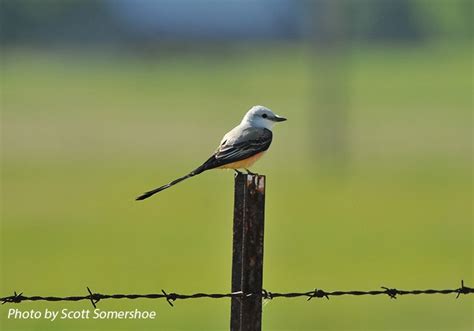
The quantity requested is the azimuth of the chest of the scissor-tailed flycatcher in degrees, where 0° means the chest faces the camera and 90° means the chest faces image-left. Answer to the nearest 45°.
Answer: approximately 270°
